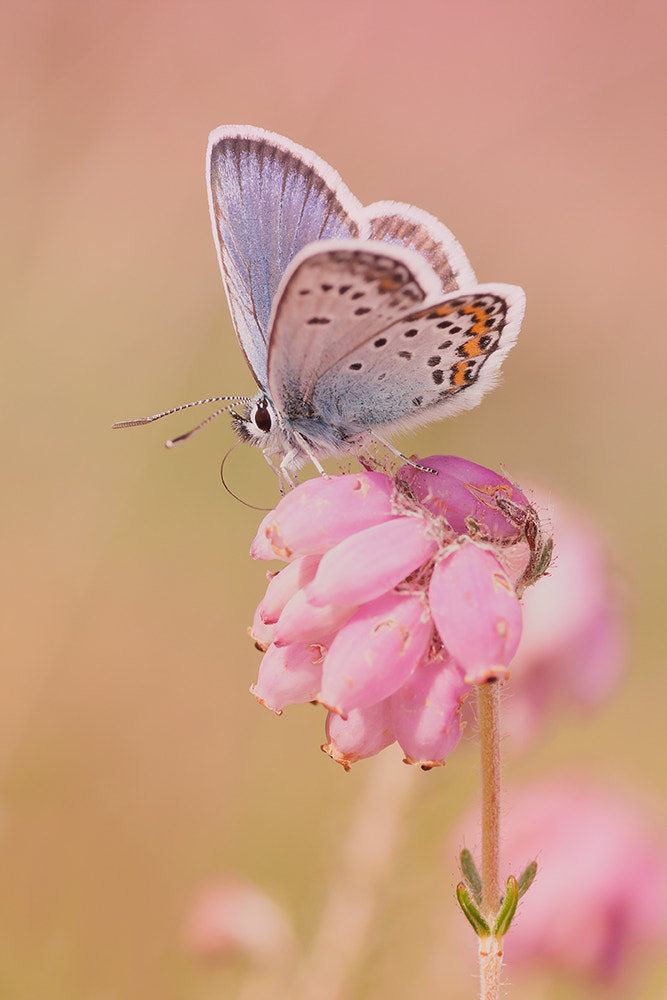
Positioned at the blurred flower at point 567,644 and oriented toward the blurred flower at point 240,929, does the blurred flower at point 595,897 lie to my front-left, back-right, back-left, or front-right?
front-left

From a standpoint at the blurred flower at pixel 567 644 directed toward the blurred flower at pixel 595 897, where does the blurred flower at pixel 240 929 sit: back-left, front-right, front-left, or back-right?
front-right

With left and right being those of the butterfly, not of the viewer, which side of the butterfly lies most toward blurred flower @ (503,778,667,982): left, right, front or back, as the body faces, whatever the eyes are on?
back

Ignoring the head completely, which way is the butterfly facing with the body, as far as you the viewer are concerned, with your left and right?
facing to the left of the viewer
